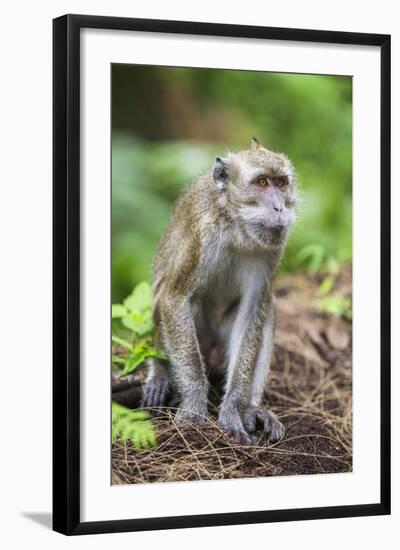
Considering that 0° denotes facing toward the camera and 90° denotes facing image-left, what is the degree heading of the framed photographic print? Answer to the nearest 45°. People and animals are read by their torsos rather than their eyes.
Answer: approximately 315°
